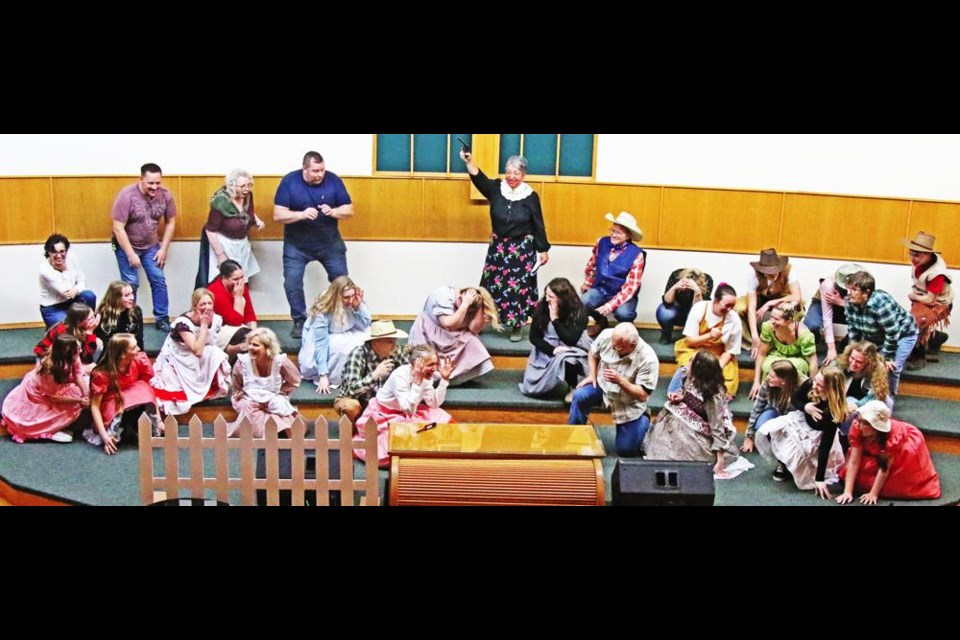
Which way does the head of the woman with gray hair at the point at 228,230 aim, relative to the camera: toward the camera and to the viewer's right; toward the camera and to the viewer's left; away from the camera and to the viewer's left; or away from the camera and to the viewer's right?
toward the camera and to the viewer's right

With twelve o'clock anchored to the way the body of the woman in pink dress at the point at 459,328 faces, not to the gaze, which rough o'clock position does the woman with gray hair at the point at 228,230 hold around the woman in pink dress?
The woman with gray hair is roughly at 5 o'clock from the woman in pink dress.

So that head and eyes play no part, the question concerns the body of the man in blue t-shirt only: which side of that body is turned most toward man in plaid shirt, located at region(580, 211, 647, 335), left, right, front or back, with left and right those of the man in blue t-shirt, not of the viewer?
left

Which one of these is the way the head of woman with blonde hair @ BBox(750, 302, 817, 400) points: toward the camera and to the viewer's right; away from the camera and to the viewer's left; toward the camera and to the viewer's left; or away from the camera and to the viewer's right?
toward the camera and to the viewer's left

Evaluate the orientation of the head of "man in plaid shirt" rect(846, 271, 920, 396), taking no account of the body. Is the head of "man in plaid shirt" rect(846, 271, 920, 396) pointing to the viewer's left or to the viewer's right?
to the viewer's left

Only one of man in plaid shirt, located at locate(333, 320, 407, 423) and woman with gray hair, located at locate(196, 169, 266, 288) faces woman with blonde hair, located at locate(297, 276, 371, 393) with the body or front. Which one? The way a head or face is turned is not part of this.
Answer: woman with gray hair, located at locate(196, 169, 266, 288)

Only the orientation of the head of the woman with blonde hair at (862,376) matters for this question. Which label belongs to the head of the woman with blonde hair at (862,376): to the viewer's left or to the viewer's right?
to the viewer's left

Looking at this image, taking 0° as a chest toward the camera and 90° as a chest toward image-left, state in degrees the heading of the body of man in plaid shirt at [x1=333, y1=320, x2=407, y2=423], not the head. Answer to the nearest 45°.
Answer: approximately 315°

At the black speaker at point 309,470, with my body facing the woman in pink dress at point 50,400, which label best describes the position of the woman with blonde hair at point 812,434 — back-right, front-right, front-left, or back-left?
back-right
